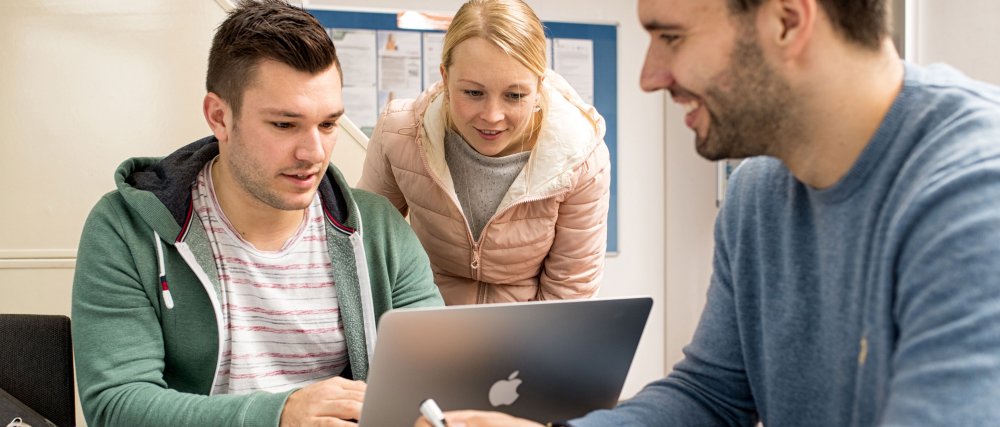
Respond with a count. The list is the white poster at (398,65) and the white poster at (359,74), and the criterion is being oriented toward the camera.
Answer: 2

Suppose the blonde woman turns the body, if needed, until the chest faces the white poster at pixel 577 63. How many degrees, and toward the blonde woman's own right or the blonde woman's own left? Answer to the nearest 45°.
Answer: approximately 180°

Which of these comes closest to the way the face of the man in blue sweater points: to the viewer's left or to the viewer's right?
to the viewer's left

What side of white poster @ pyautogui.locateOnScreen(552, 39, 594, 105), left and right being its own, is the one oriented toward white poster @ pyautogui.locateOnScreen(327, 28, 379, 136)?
right

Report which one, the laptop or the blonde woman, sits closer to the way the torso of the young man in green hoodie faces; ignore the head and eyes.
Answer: the laptop

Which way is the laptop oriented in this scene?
away from the camera

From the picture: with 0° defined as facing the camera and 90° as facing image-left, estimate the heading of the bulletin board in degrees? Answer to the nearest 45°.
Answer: approximately 0°

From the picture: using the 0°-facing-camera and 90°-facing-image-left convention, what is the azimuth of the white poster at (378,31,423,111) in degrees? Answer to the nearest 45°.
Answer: approximately 0°
